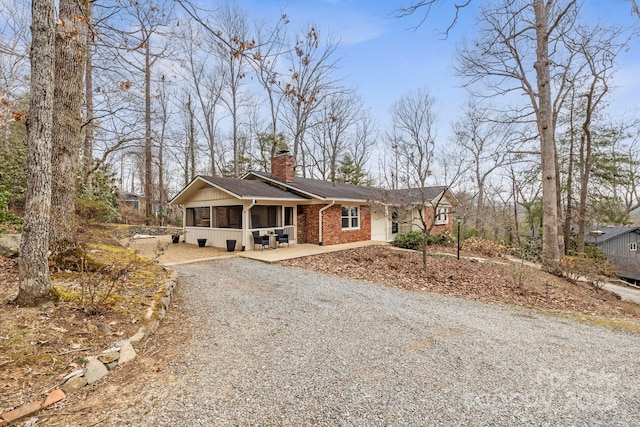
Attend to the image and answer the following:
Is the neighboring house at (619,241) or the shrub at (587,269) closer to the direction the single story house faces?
the shrub

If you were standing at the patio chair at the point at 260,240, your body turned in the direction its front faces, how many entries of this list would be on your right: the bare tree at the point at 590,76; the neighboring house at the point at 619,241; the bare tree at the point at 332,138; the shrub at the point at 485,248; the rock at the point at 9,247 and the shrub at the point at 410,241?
1

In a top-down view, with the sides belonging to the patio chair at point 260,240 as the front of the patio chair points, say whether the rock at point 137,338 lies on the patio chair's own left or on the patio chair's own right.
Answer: on the patio chair's own right

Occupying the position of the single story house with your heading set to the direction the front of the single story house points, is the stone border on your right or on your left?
on your right

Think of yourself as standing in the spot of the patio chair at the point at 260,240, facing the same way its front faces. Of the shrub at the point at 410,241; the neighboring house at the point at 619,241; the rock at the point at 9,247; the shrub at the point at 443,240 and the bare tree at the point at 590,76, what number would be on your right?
1

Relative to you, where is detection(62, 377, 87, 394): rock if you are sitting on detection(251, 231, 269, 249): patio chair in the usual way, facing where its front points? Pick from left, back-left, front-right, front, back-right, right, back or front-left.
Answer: front-right

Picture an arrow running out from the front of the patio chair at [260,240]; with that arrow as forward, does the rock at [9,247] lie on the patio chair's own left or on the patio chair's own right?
on the patio chair's own right

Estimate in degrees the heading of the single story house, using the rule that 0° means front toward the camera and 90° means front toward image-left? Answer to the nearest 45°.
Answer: approximately 315°

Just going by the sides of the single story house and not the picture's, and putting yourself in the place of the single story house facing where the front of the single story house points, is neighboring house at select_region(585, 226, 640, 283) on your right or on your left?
on your left

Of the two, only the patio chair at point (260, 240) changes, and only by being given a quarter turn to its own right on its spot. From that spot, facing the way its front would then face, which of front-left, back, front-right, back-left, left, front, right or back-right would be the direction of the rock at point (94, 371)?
front-left

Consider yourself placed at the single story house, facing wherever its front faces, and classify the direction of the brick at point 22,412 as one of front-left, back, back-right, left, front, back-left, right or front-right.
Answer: front-right

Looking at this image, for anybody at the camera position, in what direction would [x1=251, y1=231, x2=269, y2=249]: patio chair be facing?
facing the viewer and to the right of the viewer

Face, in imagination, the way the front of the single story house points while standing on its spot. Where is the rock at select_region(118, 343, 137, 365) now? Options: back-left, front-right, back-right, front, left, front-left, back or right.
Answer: front-right

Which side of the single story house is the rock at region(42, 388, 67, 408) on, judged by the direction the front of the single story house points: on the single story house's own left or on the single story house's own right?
on the single story house's own right

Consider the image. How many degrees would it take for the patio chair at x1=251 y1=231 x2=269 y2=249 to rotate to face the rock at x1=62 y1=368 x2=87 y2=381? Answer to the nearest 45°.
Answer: approximately 45° to its right
